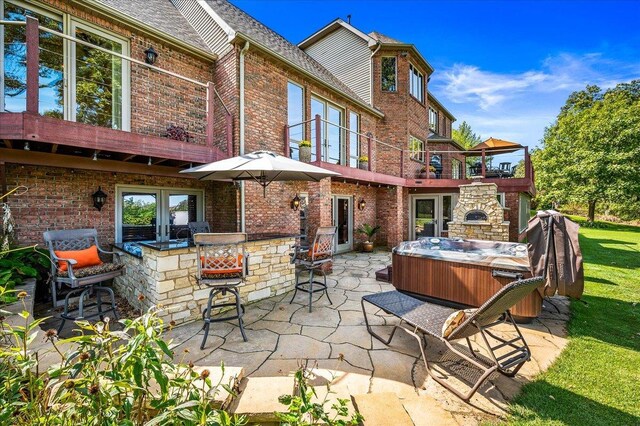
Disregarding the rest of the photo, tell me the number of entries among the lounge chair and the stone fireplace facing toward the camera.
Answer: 1

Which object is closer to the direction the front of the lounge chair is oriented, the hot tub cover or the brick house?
the brick house

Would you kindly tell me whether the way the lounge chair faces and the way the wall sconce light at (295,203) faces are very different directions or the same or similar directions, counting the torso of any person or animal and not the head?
very different directions

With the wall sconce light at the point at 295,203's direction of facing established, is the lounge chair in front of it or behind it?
in front

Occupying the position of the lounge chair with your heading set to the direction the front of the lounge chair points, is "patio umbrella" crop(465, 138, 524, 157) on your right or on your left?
on your right

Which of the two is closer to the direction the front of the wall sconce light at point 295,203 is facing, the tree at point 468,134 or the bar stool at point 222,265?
the bar stool

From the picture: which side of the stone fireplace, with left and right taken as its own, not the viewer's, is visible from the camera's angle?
front

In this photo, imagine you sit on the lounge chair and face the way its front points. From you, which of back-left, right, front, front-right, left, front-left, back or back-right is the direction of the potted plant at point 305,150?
front

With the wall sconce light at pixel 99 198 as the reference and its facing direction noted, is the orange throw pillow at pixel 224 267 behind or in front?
in front

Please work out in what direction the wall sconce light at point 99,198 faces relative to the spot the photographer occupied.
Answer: facing the viewer and to the right of the viewer

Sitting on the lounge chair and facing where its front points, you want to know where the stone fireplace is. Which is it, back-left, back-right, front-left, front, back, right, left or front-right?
front-right

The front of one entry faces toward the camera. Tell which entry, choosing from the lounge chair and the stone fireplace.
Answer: the stone fireplace

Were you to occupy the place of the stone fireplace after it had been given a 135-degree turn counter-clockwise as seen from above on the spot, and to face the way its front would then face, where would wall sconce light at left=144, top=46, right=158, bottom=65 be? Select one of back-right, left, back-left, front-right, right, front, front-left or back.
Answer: back

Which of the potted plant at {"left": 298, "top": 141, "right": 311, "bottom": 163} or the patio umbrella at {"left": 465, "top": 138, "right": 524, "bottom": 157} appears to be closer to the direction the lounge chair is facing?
the potted plant
